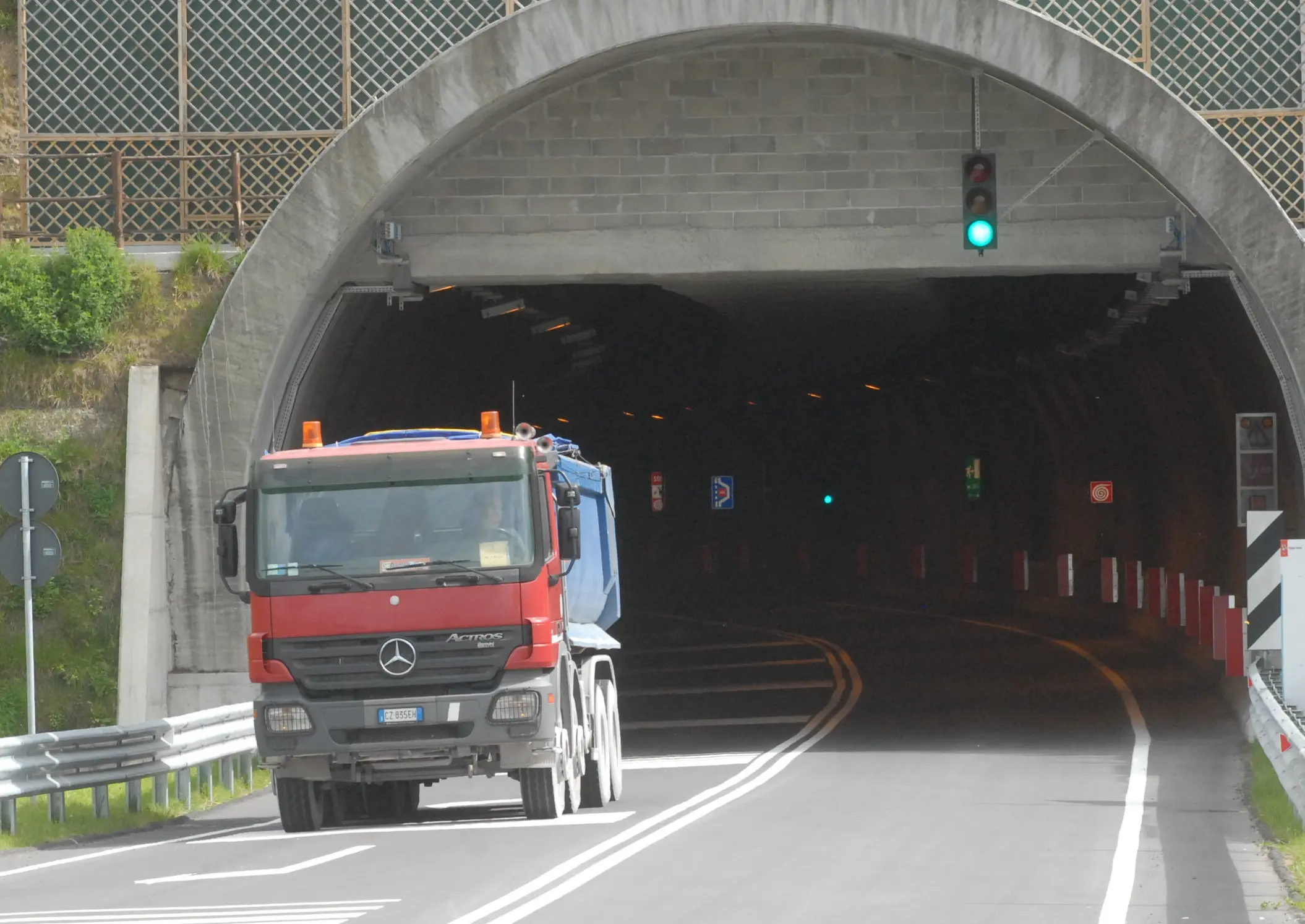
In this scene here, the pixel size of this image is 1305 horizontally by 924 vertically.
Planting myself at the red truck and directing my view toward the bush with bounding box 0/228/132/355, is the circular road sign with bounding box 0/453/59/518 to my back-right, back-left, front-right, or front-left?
front-left

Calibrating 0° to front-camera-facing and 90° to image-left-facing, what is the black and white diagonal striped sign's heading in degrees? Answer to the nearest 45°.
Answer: approximately 0°

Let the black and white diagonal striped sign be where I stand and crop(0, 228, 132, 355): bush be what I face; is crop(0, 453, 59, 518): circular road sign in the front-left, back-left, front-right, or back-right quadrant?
front-left

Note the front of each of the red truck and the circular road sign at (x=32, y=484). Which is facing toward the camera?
the red truck

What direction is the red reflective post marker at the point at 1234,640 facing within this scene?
toward the camera

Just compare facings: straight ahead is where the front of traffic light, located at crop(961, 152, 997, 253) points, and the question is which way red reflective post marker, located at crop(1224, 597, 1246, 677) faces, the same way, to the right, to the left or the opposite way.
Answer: the same way

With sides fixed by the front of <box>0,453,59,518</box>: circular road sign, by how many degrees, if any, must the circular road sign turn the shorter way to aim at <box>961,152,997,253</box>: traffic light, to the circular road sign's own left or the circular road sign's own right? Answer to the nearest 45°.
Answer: approximately 90° to the circular road sign's own right

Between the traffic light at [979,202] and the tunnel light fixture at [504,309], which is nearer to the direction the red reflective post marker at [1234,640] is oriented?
the traffic light

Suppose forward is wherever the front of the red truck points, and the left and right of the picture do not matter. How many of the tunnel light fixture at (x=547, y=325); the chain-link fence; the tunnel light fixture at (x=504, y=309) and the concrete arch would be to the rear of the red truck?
4

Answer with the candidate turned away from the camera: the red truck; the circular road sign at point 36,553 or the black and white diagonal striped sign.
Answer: the circular road sign

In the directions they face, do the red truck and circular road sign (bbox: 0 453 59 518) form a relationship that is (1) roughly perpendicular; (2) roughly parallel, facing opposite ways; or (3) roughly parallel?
roughly parallel, facing opposite ways

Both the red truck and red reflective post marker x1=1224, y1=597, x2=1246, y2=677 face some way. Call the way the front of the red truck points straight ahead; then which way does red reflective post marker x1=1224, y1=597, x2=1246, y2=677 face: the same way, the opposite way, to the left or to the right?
the same way

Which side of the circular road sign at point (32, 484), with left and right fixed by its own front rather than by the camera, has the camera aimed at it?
back

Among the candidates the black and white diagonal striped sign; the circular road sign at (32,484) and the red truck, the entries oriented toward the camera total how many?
2

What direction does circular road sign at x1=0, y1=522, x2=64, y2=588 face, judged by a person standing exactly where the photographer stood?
facing away from the viewer

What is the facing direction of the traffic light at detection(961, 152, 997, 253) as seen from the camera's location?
facing the viewer

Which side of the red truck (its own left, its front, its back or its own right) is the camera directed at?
front

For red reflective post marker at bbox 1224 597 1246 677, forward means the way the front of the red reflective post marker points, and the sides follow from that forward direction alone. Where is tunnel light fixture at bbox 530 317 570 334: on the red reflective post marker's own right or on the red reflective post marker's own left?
on the red reflective post marker's own right

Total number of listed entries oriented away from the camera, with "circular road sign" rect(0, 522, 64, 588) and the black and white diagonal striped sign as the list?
1
